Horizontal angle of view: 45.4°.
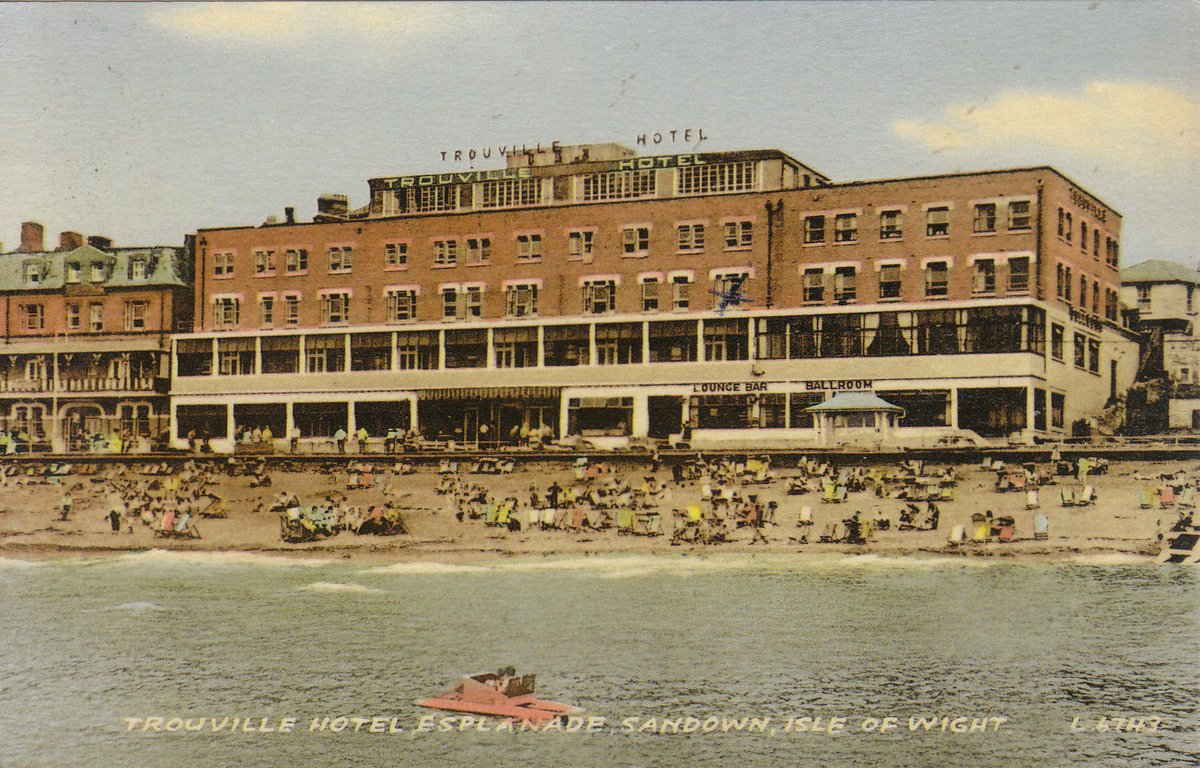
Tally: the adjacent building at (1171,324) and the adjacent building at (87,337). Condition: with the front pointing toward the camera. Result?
2

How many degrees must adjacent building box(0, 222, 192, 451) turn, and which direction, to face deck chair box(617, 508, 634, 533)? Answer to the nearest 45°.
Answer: approximately 45° to its left

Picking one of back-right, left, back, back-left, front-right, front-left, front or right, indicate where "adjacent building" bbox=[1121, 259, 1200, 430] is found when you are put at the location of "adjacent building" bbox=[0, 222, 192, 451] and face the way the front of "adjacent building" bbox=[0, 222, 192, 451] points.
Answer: front-left

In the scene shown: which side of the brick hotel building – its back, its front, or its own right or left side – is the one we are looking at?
front

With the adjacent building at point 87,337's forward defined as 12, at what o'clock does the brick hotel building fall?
The brick hotel building is roughly at 10 o'clock from the adjacent building.

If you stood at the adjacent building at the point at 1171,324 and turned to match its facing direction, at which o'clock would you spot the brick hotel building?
The brick hotel building is roughly at 3 o'clock from the adjacent building.

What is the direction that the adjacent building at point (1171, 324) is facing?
toward the camera

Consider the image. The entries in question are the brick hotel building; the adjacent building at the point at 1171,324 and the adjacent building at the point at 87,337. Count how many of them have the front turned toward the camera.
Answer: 3

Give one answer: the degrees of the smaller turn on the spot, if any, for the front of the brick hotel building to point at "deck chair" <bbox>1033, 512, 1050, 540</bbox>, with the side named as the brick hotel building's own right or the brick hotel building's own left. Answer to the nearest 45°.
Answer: approximately 90° to the brick hotel building's own left
